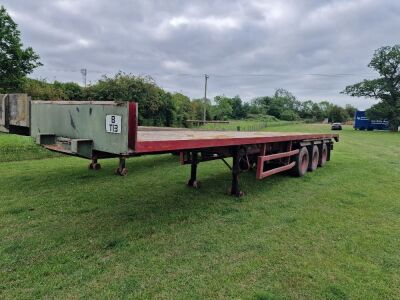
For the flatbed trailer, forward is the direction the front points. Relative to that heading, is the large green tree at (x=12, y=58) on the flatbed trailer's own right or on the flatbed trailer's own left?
on the flatbed trailer's own right

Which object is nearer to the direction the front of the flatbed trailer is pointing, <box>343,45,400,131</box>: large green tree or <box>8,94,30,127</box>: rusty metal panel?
the rusty metal panel

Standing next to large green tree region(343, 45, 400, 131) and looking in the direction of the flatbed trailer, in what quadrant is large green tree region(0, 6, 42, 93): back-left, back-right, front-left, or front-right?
front-right

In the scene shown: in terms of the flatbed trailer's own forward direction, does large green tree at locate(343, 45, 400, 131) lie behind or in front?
behind
